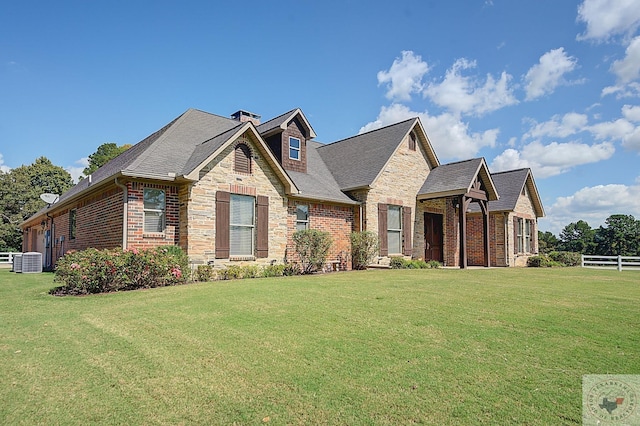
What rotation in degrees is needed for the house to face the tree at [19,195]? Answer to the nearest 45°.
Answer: approximately 180°

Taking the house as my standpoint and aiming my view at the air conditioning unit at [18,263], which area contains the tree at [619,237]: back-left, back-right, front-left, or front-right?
back-right

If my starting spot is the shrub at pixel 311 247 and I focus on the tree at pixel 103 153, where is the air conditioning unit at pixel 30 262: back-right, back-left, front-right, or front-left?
front-left

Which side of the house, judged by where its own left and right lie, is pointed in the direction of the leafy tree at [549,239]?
left

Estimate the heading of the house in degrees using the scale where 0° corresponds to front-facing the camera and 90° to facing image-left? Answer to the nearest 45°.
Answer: approximately 315°

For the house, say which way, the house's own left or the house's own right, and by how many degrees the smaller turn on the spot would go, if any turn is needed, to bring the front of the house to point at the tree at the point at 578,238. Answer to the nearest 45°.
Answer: approximately 90° to the house's own left

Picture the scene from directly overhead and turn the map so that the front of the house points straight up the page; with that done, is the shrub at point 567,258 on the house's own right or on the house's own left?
on the house's own left

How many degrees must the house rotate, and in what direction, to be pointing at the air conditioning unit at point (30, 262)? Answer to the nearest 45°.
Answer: approximately 135° to its right

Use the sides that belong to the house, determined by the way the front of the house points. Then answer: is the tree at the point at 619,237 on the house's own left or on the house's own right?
on the house's own left
